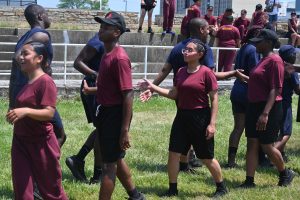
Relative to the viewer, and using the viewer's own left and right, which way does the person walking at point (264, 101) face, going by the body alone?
facing to the left of the viewer

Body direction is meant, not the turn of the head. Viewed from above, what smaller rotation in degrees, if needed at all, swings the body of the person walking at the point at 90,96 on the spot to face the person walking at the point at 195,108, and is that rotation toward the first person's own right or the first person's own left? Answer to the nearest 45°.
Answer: approximately 45° to the first person's own right

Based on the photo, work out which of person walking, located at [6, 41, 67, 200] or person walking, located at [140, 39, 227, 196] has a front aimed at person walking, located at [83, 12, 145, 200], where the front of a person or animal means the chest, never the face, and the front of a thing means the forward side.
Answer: person walking, located at [140, 39, 227, 196]

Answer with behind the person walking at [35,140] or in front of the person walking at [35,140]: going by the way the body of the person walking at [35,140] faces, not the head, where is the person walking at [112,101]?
behind

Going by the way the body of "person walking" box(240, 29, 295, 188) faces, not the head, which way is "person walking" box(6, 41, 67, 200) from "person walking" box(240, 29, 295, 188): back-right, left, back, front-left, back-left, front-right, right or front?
front-left

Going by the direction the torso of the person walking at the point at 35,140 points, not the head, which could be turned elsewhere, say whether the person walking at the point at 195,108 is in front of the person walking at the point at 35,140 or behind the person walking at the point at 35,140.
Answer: behind

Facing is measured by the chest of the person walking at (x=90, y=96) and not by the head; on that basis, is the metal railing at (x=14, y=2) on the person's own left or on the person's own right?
on the person's own left

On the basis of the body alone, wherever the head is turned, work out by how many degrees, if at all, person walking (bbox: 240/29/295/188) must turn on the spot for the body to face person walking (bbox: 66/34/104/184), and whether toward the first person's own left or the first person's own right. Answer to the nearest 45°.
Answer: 0° — they already face them
